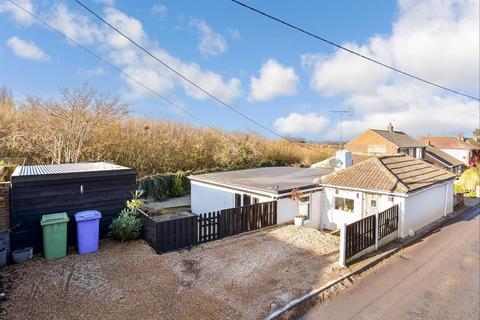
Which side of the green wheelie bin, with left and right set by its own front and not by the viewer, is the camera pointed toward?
front

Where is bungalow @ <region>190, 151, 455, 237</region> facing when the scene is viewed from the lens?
facing the viewer and to the left of the viewer

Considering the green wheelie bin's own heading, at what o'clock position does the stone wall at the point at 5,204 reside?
The stone wall is roughly at 4 o'clock from the green wheelie bin.

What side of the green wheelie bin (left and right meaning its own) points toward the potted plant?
left

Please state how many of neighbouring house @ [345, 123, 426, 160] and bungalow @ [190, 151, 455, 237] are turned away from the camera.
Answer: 0

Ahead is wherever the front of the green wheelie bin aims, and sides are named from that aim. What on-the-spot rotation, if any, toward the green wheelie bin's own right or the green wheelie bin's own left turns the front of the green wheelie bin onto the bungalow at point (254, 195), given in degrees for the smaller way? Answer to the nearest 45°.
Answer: approximately 90° to the green wheelie bin's own left

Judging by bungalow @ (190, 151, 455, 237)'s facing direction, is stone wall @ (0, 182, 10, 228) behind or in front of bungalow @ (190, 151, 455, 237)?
in front

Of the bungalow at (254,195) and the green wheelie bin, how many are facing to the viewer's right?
0
